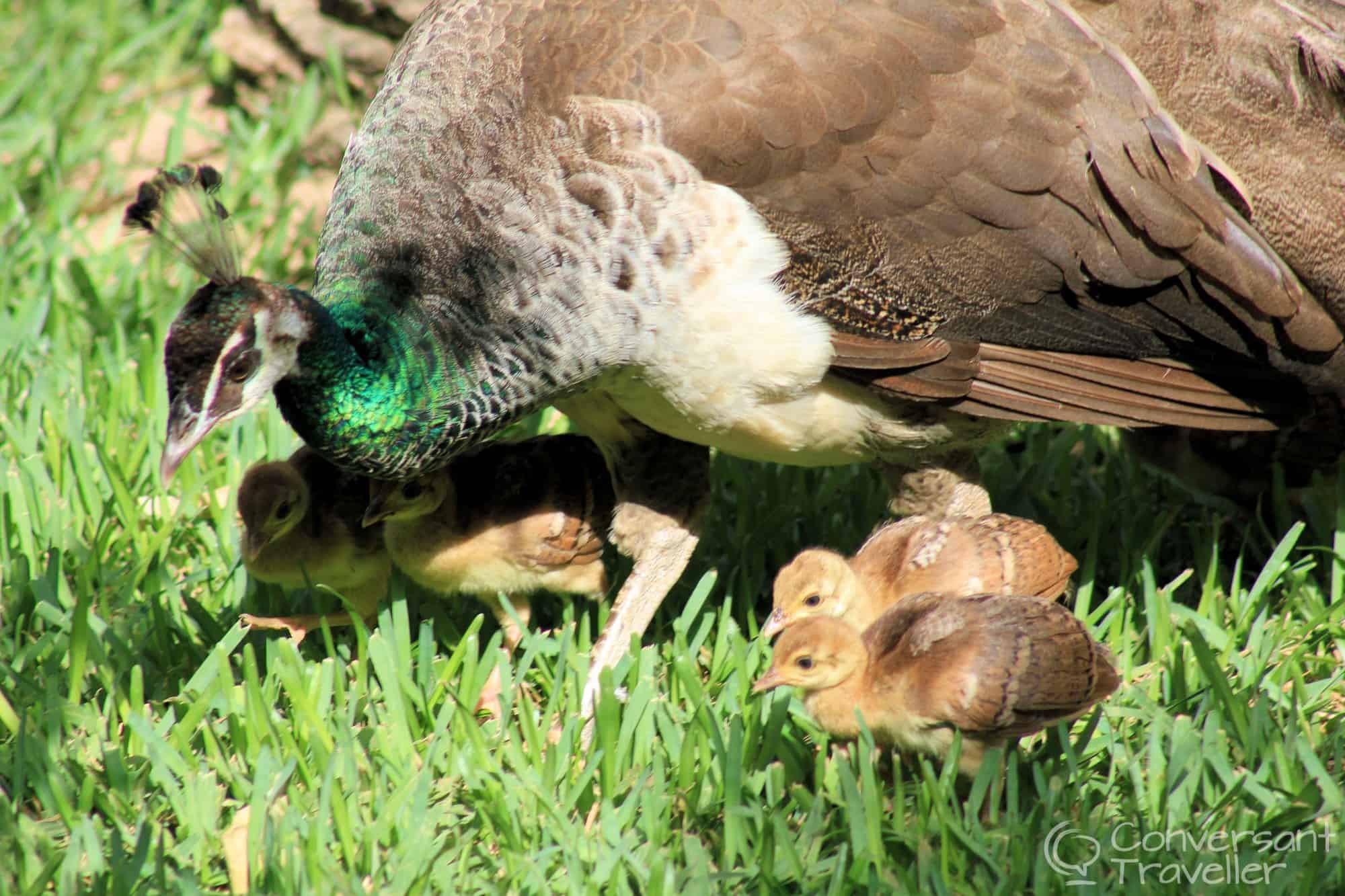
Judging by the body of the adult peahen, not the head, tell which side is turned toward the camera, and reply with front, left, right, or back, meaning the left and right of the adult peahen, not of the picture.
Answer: left

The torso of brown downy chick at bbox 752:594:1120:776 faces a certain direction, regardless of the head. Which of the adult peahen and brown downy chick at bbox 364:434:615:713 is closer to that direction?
the brown downy chick

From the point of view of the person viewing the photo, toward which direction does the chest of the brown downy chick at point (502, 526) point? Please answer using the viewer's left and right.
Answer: facing to the left of the viewer

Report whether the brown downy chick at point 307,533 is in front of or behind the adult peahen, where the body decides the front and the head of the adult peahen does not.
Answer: in front

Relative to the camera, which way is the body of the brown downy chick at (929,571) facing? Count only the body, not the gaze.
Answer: to the viewer's left

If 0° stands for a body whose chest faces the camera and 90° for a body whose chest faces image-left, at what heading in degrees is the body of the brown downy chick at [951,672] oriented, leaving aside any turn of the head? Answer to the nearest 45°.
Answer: approximately 90°

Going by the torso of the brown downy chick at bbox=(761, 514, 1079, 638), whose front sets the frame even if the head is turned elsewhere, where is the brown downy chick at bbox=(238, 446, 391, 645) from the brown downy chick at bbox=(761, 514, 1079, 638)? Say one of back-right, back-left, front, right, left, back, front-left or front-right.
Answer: front

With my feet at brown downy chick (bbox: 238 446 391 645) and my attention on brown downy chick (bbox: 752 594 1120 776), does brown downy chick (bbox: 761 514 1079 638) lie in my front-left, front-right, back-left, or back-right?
front-left

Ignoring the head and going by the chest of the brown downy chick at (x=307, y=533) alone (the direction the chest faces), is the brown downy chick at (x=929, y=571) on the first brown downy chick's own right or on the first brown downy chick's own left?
on the first brown downy chick's own left

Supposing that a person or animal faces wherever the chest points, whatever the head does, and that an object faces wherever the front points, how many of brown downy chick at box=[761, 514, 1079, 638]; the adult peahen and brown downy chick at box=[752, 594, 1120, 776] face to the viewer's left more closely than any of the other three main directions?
3

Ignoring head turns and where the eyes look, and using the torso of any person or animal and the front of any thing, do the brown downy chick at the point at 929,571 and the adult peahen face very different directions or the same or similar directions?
same or similar directions

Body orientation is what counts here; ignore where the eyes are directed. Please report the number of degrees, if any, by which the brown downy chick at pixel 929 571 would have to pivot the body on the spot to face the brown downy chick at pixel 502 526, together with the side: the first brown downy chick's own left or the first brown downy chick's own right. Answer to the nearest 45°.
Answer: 0° — it already faces it
